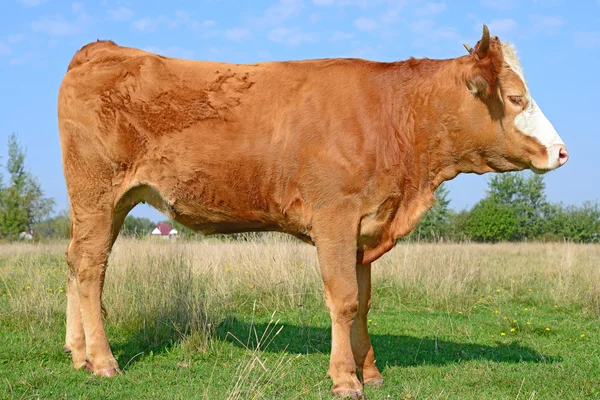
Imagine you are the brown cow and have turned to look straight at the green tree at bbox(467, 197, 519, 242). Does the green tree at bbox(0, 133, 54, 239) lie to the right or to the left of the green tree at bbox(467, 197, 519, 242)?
left

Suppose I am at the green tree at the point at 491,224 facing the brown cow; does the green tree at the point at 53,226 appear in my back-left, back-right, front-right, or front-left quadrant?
front-right

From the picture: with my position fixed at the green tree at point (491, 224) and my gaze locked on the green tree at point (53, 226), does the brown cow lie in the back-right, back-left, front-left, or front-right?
front-left

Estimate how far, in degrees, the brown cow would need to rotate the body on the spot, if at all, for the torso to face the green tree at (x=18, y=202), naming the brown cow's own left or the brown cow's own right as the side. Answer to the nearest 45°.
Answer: approximately 135° to the brown cow's own left

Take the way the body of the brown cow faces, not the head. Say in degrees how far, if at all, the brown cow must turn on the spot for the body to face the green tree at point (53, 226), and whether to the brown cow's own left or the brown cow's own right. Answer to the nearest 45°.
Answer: approximately 135° to the brown cow's own left

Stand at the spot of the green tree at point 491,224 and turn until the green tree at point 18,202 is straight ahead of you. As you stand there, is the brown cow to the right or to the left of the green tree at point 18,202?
left

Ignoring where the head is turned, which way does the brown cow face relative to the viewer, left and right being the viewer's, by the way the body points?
facing to the right of the viewer

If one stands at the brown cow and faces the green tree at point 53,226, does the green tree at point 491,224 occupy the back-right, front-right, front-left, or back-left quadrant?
front-right

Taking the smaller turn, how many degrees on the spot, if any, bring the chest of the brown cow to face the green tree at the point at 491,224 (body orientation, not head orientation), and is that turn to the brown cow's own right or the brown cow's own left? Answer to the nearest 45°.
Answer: approximately 90° to the brown cow's own left
